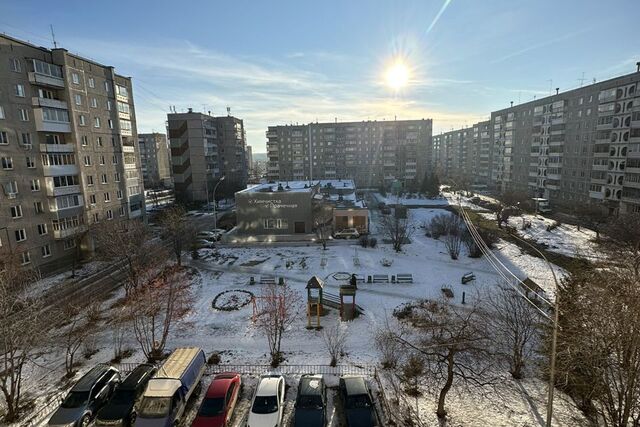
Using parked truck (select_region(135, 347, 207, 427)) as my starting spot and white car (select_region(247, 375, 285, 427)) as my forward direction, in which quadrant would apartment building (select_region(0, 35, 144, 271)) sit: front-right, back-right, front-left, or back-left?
back-left

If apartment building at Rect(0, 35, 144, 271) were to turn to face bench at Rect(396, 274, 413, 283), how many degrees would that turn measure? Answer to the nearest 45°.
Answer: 0° — it already faces it

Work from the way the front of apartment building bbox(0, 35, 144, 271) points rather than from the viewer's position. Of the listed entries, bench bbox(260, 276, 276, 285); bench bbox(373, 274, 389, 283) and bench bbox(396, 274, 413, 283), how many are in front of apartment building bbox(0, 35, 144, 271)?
3

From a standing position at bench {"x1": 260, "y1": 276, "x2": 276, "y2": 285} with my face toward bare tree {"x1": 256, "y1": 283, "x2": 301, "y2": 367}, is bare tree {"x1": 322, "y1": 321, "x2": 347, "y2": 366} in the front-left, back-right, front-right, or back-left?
front-left

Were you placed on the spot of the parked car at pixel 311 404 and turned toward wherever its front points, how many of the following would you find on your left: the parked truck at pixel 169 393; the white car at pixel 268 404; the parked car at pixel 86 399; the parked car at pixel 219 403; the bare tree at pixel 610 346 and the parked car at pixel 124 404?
1

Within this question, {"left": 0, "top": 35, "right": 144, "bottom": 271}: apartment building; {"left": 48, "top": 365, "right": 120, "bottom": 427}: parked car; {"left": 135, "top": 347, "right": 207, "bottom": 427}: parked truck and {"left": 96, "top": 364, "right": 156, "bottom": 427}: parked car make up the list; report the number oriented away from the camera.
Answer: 0

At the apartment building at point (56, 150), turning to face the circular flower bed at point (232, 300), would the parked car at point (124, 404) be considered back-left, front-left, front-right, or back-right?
front-right

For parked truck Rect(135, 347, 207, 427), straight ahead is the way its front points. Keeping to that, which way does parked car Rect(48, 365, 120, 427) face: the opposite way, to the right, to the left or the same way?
the same way

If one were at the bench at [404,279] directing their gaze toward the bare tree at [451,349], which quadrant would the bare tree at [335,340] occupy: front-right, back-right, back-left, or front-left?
front-right
